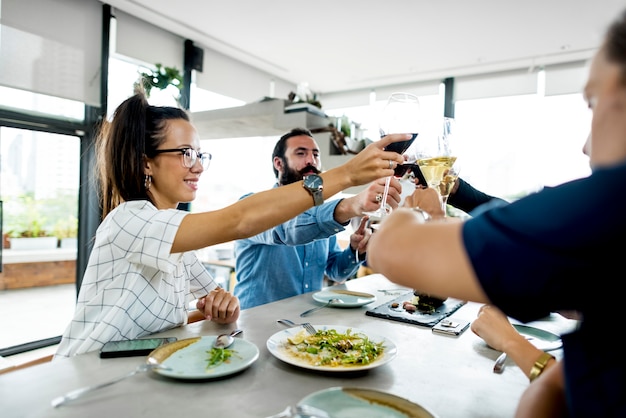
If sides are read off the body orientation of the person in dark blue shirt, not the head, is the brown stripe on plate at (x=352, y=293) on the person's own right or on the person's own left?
on the person's own right

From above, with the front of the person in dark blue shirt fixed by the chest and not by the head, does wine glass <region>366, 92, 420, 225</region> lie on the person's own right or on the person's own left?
on the person's own right

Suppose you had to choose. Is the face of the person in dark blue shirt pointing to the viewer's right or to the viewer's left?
to the viewer's left

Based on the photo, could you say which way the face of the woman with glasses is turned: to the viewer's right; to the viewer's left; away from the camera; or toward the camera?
to the viewer's right

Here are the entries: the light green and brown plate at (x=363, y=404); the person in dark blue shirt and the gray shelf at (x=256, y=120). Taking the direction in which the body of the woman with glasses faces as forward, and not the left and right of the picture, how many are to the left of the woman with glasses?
1

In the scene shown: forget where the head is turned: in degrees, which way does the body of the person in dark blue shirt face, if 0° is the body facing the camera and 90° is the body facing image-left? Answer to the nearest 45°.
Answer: approximately 90°

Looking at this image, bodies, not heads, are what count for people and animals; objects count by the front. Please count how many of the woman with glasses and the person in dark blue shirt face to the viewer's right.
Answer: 1

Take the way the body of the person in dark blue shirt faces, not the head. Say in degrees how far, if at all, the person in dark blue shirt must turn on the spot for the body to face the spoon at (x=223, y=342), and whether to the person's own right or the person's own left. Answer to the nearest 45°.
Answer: approximately 45° to the person's own left

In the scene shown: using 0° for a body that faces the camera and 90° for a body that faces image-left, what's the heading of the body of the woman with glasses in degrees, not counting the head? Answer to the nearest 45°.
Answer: approximately 270°

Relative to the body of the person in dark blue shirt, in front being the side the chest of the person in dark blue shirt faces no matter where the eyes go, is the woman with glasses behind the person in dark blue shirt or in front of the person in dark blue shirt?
in front
